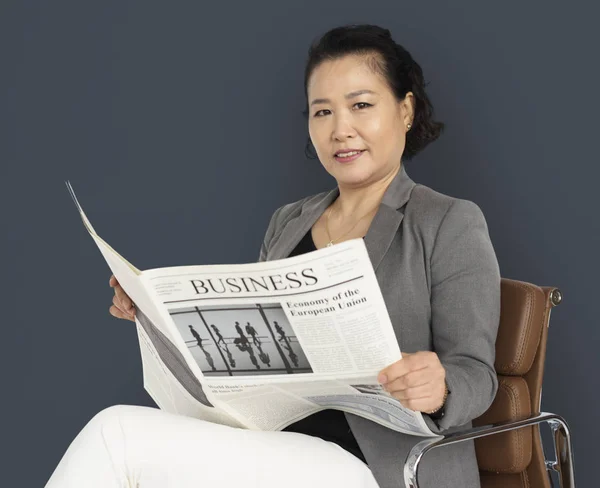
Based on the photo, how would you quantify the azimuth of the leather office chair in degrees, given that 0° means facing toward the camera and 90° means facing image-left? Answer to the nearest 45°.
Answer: approximately 45°
